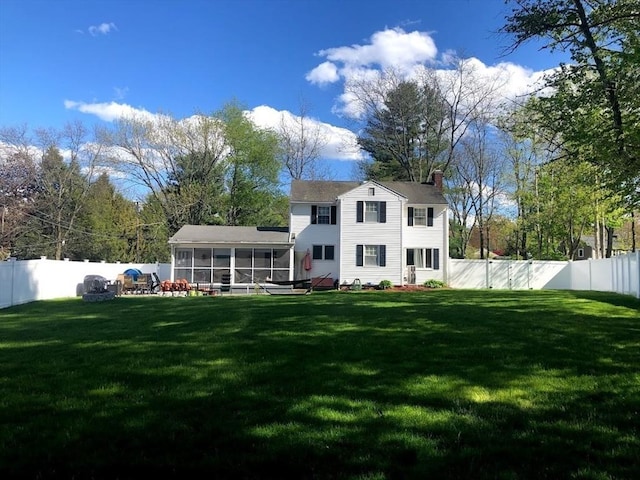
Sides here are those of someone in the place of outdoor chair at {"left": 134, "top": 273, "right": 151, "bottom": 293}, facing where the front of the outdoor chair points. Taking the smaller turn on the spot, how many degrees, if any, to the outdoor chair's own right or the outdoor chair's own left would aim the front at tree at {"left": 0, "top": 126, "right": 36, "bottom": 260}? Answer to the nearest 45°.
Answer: approximately 90° to the outdoor chair's own right

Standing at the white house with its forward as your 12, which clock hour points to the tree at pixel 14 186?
The tree is roughly at 10 o'clock from the white house.

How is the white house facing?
away from the camera

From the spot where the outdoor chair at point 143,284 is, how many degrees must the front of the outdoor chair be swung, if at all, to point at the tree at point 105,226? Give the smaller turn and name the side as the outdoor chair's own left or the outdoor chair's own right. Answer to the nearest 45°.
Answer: approximately 135° to the outdoor chair's own right

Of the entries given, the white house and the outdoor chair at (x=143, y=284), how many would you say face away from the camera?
1

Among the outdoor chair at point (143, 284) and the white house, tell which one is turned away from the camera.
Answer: the white house

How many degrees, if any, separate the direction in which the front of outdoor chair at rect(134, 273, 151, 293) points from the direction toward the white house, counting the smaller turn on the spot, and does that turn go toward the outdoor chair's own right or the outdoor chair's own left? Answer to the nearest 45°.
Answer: approximately 135° to the outdoor chair's own left

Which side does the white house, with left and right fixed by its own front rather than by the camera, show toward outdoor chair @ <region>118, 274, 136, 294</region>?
left

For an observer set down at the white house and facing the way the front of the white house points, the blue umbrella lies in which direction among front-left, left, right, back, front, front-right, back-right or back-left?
left

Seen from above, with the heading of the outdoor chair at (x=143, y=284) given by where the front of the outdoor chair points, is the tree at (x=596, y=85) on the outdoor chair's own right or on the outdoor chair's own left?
on the outdoor chair's own left
